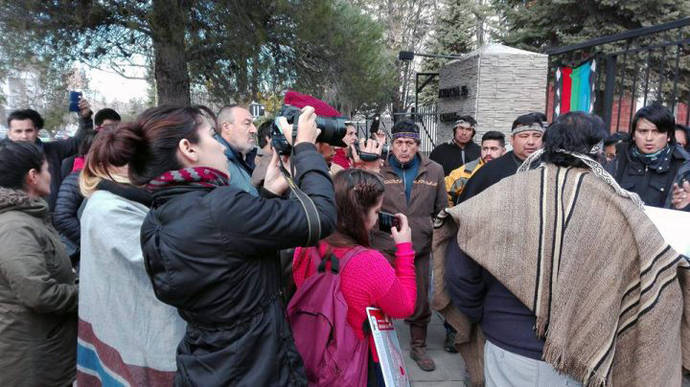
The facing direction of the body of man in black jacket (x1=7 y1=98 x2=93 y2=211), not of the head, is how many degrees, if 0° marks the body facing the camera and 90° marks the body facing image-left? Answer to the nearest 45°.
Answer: approximately 0°

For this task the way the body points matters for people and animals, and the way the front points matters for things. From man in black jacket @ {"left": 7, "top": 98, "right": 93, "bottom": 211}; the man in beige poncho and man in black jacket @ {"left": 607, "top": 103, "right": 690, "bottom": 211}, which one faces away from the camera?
the man in beige poncho

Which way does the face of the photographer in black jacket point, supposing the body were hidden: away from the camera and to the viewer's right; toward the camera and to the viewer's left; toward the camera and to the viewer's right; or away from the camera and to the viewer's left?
away from the camera and to the viewer's right

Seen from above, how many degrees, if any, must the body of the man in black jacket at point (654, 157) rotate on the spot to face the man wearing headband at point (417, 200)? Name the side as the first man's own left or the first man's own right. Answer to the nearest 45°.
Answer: approximately 90° to the first man's own right

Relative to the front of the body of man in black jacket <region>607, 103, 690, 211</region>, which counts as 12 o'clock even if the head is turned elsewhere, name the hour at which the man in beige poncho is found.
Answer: The man in beige poncho is roughly at 12 o'clock from the man in black jacket.

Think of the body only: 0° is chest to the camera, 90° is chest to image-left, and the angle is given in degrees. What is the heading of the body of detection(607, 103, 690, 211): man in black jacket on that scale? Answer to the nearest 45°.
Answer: approximately 0°

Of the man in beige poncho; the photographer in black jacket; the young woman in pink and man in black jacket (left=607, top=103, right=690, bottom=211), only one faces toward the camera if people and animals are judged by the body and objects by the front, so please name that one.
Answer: the man in black jacket

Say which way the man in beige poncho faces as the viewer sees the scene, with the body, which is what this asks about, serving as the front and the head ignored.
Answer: away from the camera

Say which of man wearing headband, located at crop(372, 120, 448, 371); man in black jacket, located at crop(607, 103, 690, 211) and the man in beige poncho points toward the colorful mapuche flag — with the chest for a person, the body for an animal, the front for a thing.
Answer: the man in beige poncho
